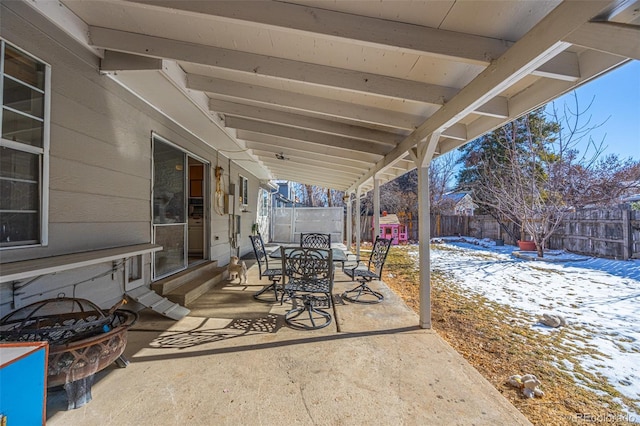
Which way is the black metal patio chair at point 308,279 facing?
away from the camera

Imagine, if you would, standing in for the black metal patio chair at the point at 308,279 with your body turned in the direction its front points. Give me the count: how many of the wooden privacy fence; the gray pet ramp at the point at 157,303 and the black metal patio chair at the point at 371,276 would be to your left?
1

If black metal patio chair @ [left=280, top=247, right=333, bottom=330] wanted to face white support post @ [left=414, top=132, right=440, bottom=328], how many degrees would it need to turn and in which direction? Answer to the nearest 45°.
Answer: approximately 90° to its right

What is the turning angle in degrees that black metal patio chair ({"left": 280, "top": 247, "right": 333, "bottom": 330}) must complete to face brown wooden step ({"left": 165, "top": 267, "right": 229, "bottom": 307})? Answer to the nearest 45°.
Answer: approximately 45° to its left

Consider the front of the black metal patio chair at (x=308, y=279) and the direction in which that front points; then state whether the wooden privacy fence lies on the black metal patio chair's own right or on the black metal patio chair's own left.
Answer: on the black metal patio chair's own right

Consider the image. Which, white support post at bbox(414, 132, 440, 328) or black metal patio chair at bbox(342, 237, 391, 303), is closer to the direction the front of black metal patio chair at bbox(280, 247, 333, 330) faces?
the black metal patio chair

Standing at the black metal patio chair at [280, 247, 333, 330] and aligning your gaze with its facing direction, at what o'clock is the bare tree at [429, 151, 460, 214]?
The bare tree is roughly at 1 o'clock from the black metal patio chair.

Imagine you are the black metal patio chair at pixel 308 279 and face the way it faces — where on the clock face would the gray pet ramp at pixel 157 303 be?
The gray pet ramp is roughly at 9 o'clock from the black metal patio chair.

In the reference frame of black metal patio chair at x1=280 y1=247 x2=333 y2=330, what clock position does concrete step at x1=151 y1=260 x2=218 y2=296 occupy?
The concrete step is roughly at 10 o'clock from the black metal patio chair.

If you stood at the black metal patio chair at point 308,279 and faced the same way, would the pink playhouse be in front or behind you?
in front

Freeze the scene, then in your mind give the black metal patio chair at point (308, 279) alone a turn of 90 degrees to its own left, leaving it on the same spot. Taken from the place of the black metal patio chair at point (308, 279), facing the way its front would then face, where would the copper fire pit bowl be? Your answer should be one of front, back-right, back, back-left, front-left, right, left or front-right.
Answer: front-left
